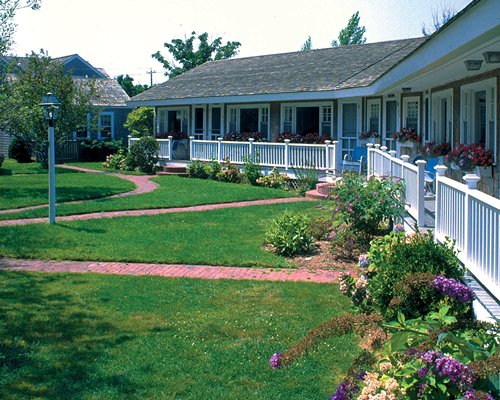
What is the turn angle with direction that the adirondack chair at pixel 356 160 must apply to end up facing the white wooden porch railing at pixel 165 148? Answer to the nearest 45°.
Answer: approximately 90° to its right

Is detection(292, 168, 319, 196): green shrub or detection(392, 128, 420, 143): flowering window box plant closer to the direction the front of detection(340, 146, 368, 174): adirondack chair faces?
the green shrub

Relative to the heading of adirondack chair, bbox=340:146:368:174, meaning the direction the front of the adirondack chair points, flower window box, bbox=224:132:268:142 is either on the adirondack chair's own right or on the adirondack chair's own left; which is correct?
on the adirondack chair's own right

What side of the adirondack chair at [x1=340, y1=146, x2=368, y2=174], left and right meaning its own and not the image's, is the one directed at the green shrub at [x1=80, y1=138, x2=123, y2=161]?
right

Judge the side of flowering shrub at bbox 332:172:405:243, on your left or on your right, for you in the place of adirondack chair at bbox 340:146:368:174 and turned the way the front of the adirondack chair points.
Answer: on your left

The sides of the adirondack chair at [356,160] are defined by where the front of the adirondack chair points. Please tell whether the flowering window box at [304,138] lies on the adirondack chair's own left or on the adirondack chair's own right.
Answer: on the adirondack chair's own right

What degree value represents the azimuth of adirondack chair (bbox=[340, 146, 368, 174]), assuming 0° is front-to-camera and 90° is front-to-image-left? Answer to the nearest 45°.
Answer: approximately 45°
